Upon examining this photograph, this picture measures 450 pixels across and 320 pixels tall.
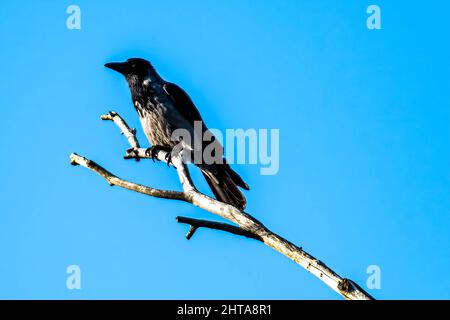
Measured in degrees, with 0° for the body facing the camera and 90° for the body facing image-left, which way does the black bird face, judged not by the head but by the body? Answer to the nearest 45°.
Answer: approximately 90°
